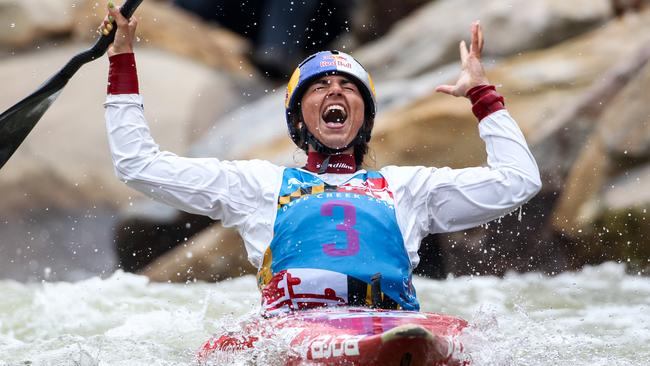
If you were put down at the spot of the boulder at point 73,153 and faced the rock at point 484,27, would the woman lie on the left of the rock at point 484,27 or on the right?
right

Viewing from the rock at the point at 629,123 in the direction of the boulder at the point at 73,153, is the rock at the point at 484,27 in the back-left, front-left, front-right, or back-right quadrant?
front-right

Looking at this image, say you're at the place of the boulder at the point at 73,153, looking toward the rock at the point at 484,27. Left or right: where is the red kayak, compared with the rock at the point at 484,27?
right

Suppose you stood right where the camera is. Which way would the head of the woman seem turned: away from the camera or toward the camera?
toward the camera

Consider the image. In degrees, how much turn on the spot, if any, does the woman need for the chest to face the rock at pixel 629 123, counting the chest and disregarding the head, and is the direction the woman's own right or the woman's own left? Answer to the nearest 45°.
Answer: approximately 135° to the woman's own left

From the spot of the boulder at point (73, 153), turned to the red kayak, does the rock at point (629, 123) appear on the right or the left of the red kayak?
left

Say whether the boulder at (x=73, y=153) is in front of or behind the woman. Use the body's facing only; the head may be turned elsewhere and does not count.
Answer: behind

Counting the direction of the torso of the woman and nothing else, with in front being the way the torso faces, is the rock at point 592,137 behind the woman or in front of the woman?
behind

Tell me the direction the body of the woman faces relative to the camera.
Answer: toward the camera

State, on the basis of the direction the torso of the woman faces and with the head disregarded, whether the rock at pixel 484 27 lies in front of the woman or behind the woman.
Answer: behind
